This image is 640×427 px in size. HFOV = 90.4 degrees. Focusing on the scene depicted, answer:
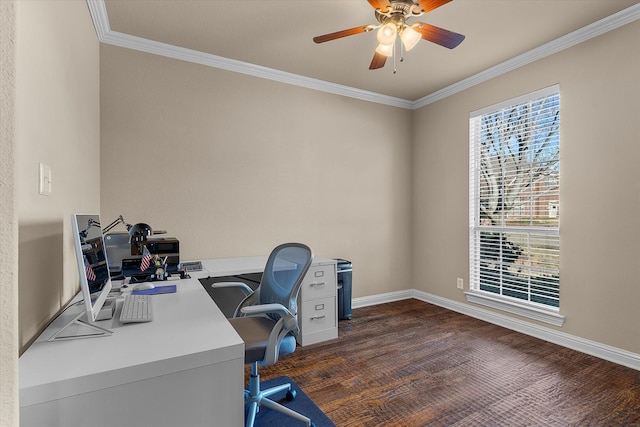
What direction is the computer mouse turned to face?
to the viewer's left

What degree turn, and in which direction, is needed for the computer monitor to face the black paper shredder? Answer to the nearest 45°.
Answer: approximately 45° to its left

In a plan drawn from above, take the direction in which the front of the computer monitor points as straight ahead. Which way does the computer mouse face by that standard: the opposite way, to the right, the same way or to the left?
the opposite way

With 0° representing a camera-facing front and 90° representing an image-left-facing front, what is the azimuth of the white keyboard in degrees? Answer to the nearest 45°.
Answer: approximately 270°

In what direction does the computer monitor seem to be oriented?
to the viewer's right

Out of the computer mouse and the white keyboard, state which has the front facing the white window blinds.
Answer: the white keyboard

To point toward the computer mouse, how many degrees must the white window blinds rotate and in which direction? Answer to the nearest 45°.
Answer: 0° — it already faces it

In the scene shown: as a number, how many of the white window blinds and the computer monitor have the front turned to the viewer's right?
1

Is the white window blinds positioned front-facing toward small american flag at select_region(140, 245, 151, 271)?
yes

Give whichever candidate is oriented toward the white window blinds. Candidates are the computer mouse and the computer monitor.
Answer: the computer monitor
